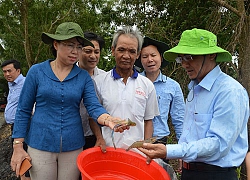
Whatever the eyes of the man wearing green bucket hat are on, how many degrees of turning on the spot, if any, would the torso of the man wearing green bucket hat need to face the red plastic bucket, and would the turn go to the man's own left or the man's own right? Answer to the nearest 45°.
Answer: approximately 45° to the man's own right

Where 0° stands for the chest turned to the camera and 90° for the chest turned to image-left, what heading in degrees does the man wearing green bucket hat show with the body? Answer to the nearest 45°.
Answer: approximately 45°
